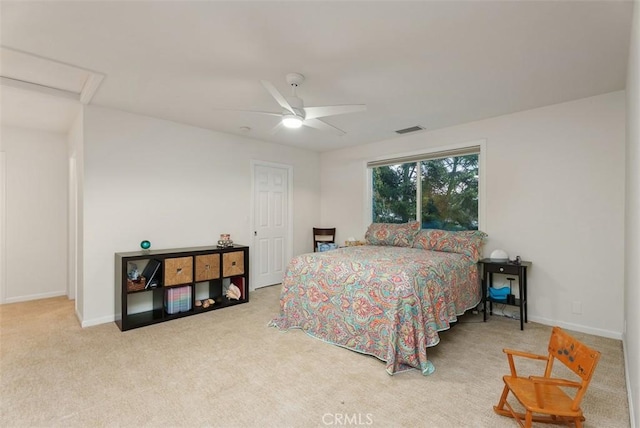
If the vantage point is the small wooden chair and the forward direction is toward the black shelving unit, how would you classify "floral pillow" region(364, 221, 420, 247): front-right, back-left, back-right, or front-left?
front-right

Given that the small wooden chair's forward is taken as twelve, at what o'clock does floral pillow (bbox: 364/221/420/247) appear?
The floral pillow is roughly at 3 o'clock from the small wooden chair.

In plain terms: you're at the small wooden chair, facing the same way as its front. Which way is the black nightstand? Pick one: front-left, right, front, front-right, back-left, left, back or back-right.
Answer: back-right

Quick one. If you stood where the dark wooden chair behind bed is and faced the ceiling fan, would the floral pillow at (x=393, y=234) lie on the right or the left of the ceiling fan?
left

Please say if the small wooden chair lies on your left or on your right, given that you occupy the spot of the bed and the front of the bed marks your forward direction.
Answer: on your left

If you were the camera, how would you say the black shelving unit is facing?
facing the viewer and to the right of the viewer

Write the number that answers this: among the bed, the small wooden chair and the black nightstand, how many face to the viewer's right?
0

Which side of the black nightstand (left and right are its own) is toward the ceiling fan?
front

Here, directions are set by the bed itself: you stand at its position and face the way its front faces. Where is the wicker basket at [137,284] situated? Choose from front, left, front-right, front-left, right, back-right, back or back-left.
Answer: front-right

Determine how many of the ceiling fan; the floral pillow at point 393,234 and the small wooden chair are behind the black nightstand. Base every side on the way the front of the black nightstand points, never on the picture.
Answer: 0

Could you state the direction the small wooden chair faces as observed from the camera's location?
facing the viewer and to the left of the viewer

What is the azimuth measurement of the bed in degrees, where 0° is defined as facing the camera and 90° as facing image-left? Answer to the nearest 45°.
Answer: approximately 45°

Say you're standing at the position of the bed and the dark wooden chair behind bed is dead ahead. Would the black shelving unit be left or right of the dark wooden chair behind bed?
left

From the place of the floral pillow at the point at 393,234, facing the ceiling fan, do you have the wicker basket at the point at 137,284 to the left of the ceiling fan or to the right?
right

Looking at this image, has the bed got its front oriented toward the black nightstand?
no

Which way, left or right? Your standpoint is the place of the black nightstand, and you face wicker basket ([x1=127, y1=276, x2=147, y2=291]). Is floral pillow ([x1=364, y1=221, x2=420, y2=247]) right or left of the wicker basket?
right

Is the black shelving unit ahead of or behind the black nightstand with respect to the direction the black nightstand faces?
ahead

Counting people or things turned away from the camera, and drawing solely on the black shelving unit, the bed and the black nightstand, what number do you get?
0
